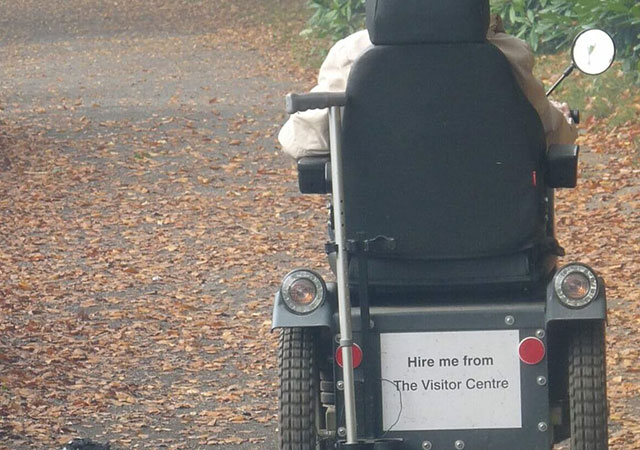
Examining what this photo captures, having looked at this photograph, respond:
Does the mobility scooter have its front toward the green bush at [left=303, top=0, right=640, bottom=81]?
yes

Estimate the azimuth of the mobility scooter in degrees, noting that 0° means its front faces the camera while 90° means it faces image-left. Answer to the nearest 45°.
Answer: approximately 180°
